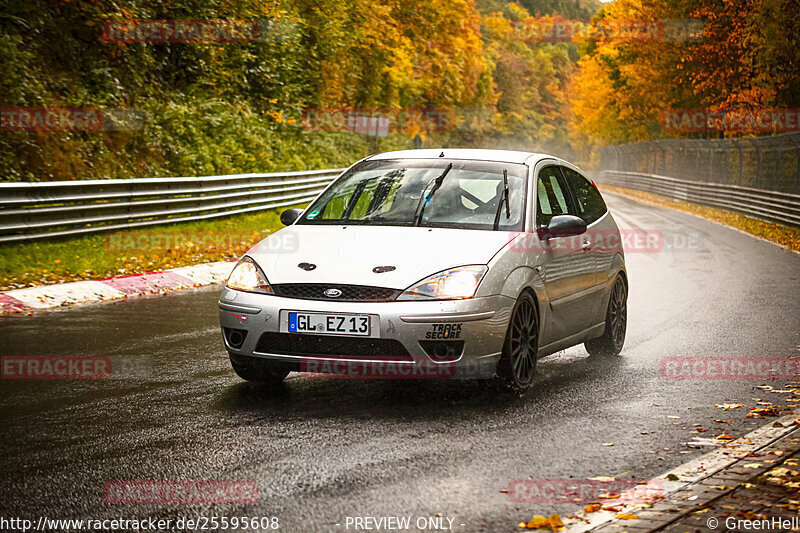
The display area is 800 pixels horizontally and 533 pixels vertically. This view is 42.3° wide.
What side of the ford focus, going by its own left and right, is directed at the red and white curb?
right

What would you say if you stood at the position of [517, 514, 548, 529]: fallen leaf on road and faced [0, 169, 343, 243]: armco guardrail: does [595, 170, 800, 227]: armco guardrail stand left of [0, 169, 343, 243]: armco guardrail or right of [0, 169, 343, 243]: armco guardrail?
right

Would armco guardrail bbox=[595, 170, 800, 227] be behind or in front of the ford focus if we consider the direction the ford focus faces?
behind

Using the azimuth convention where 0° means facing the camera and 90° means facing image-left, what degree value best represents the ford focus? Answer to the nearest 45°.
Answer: approximately 45°

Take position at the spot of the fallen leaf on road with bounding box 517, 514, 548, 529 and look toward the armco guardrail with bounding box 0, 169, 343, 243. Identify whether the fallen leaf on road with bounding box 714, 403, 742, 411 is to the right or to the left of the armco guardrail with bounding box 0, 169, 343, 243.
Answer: right

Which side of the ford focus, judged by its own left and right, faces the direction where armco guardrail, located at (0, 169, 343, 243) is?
right

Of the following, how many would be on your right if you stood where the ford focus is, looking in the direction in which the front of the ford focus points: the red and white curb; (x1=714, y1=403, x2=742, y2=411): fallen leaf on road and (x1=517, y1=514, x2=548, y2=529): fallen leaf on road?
1

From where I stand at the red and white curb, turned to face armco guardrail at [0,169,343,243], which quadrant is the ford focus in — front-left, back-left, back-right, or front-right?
back-right

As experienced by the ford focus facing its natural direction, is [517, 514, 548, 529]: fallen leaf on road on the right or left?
on its left

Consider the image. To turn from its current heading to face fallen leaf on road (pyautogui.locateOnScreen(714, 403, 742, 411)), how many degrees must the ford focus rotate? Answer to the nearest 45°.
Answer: approximately 45° to its left
